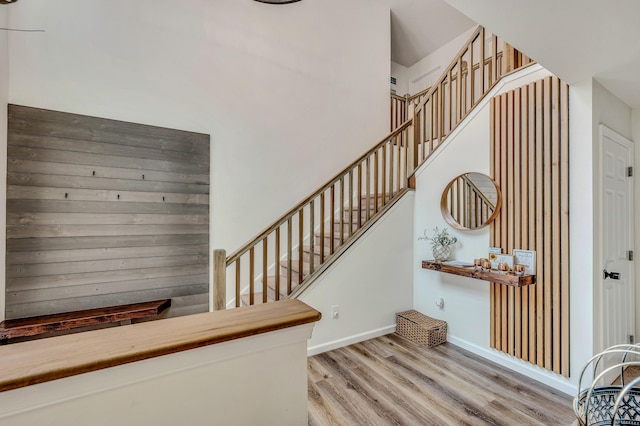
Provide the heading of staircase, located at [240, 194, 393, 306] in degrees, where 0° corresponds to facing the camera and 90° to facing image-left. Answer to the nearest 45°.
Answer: approximately 45°

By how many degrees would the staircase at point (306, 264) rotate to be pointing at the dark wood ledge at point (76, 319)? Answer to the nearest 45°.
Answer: approximately 45° to its right

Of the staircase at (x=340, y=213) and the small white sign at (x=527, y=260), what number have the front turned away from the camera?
0

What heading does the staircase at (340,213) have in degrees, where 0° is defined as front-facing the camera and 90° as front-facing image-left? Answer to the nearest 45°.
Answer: approximately 45°

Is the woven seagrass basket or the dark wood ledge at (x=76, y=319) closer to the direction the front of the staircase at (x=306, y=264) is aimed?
the dark wood ledge

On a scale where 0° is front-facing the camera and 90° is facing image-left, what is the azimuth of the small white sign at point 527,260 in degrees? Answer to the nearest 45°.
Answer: approximately 45°

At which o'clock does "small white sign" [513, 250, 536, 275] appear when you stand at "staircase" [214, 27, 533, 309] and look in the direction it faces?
The small white sign is roughly at 8 o'clock from the staircase.

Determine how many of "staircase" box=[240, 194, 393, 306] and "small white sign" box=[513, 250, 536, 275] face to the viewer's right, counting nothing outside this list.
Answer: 0

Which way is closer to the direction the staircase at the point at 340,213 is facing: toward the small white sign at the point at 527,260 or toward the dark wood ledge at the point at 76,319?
the dark wood ledge
